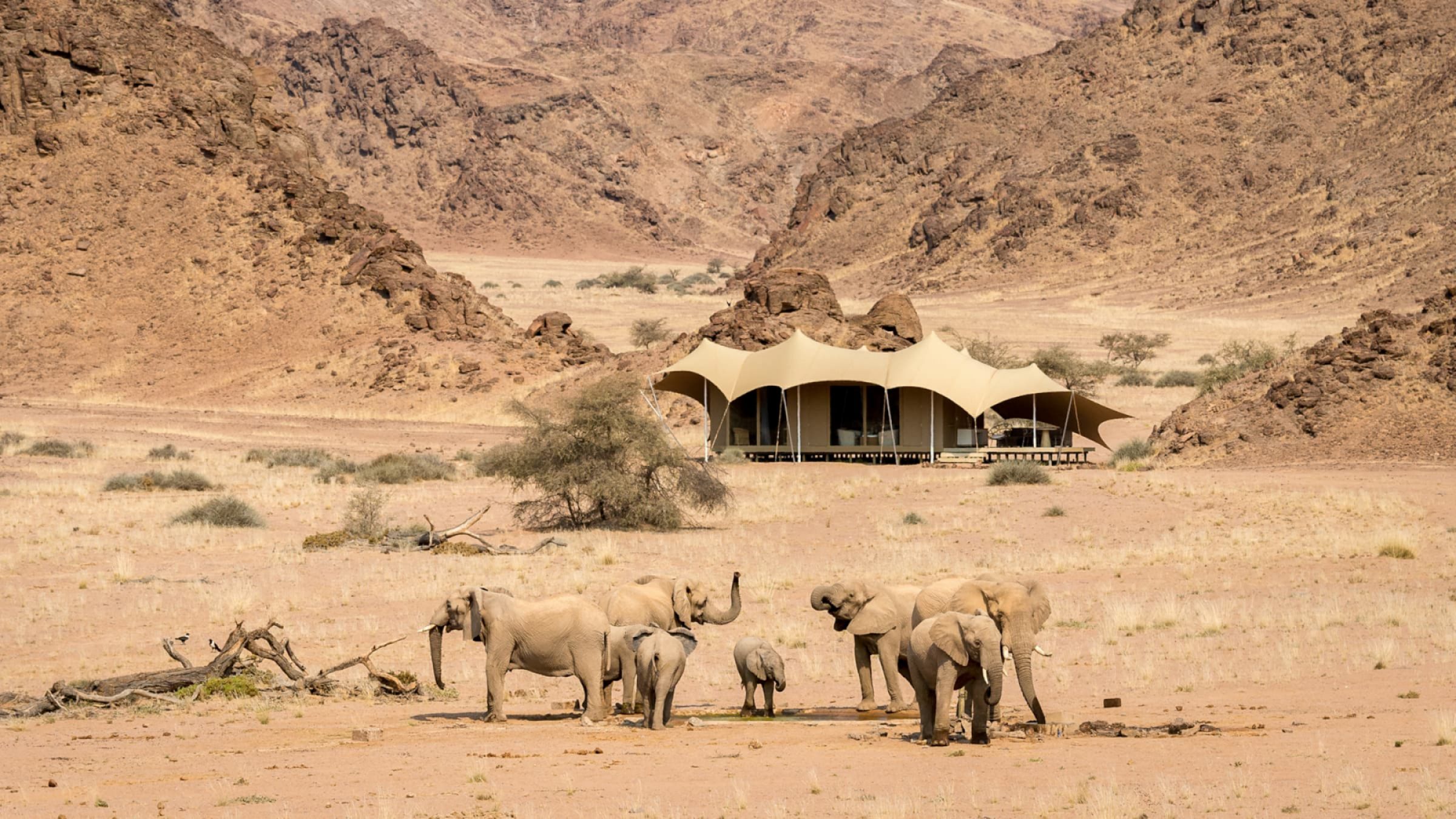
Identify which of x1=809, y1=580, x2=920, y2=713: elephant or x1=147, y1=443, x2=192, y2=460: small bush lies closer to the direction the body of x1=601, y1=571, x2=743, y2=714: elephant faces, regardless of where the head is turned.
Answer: the elephant

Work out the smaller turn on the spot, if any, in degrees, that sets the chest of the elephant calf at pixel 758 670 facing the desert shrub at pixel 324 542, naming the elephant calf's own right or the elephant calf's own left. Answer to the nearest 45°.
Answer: approximately 180°

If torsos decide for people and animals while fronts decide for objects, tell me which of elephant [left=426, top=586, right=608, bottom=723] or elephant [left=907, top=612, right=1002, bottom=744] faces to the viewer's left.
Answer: elephant [left=426, top=586, right=608, bottom=723]

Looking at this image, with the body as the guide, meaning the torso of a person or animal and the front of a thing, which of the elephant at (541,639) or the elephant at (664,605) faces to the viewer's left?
the elephant at (541,639)

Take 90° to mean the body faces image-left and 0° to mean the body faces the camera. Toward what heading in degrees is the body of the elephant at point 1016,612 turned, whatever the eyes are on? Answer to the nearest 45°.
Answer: approximately 315°

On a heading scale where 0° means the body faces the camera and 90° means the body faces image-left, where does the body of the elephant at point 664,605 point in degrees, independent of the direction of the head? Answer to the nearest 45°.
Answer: approximately 270°

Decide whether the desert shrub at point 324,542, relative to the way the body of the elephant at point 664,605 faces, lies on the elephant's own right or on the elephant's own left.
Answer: on the elephant's own left

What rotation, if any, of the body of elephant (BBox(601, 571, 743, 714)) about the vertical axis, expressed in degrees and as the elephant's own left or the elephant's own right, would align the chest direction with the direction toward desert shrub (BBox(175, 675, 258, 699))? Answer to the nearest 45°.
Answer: approximately 180°

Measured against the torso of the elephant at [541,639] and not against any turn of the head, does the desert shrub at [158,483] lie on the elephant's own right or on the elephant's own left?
on the elephant's own right

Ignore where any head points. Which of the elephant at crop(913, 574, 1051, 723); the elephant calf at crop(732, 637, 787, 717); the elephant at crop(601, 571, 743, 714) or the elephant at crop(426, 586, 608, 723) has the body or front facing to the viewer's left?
the elephant at crop(426, 586, 608, 723)

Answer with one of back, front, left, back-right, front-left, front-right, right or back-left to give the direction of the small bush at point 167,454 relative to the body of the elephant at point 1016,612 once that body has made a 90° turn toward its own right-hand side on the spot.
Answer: right

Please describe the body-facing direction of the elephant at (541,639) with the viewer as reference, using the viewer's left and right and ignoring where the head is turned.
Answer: facing to the left of the viewer

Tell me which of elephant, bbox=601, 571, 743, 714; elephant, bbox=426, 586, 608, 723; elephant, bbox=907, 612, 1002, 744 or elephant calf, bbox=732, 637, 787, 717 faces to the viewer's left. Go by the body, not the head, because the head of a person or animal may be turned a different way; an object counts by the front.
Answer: elephant, bbox=426, 586, 608, 723

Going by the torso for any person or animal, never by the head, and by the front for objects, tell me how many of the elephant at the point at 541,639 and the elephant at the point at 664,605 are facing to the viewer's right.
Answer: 1

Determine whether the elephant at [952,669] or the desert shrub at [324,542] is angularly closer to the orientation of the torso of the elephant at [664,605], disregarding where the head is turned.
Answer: the elephant
